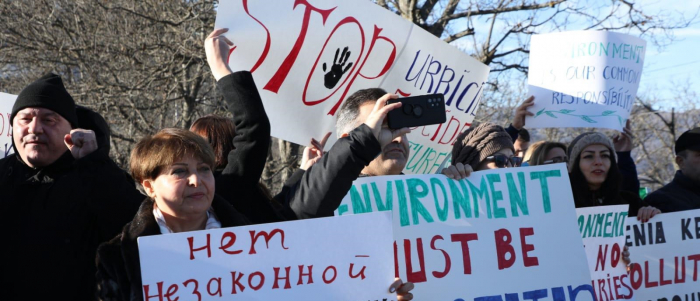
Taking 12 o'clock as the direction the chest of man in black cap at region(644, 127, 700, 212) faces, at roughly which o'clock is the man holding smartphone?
The man holding smartphone is roughly at 2 o'clock from the man in black cap.

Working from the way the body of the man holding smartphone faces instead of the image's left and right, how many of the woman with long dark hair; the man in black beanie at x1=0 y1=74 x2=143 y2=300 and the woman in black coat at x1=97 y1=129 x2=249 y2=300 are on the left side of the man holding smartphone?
1

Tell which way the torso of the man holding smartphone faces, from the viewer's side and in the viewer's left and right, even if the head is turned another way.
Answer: facing the viewer and to the right of the viewer

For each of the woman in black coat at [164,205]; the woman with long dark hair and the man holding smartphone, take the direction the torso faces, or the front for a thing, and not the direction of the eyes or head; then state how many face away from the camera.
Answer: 0

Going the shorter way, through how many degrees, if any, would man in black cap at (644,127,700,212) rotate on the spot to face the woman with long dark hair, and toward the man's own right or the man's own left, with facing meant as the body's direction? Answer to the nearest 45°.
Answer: approximately 90° to the man's own right

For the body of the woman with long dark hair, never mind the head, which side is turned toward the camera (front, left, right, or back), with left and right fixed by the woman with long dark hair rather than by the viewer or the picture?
front

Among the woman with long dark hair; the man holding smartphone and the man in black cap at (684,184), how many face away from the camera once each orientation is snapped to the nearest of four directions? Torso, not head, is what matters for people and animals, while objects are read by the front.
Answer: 0

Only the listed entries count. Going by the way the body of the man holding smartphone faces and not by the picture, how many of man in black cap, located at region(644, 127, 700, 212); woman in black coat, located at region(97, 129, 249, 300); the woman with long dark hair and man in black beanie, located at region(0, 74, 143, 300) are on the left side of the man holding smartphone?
2

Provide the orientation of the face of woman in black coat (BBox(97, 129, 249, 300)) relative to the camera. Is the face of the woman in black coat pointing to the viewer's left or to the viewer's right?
to the viewer's right

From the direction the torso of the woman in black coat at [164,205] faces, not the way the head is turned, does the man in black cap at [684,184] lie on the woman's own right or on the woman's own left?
on the woman's own left
